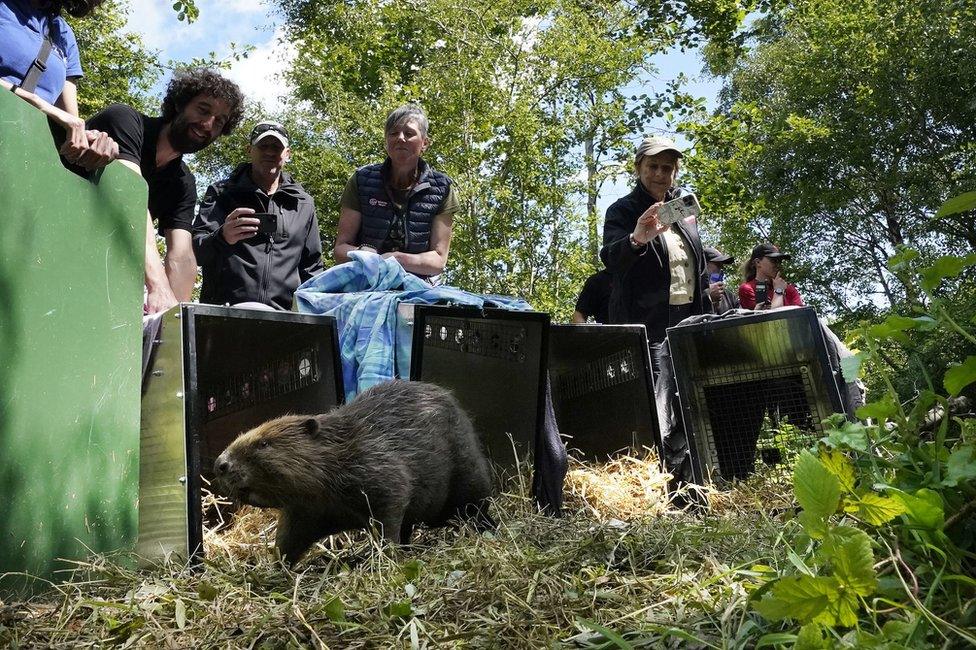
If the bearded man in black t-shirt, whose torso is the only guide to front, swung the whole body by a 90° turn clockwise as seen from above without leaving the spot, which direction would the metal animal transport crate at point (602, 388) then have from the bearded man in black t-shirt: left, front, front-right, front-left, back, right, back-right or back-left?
back-left

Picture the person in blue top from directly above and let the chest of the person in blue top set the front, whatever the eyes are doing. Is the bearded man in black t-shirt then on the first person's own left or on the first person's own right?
on the first person's own left

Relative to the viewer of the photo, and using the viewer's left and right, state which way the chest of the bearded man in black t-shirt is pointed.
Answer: facing the viewer and to the right of the viewer

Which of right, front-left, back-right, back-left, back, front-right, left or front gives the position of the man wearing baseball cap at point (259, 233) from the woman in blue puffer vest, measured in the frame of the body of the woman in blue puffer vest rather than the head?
right

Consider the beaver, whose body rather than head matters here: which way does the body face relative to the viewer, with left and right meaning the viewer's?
facing the viewer and to the left of the viewer

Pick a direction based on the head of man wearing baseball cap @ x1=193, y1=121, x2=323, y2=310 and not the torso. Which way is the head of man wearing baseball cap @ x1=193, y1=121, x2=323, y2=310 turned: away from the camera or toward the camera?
toward the camera

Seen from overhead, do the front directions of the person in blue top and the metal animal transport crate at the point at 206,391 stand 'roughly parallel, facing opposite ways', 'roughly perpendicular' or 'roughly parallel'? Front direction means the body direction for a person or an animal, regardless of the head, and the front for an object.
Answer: roughly parallel

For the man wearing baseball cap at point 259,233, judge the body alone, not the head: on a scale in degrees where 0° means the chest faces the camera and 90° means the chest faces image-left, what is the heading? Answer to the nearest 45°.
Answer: approximately 0°

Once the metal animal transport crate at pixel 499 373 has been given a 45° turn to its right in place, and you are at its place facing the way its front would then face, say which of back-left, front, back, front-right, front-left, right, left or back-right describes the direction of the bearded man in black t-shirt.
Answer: front-right

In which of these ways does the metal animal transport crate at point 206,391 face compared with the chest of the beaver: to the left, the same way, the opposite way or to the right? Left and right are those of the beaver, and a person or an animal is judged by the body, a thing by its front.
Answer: to the left

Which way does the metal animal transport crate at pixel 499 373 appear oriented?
toward the camera

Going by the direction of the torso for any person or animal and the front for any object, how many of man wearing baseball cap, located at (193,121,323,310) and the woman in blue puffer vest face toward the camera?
2

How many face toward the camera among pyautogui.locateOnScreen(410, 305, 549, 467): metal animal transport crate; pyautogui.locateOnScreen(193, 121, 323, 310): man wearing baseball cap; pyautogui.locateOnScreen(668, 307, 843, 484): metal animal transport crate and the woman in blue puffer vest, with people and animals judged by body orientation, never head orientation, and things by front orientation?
4

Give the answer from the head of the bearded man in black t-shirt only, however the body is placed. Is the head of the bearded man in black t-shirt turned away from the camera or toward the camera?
toward the camera
